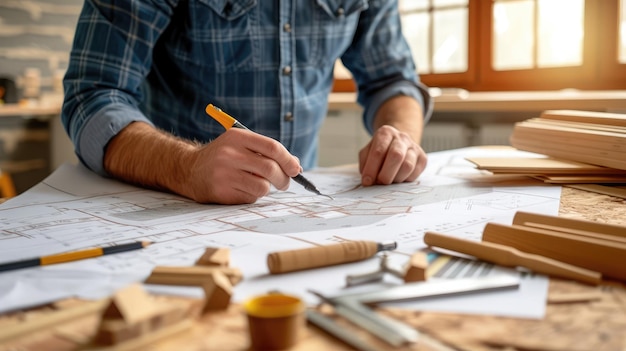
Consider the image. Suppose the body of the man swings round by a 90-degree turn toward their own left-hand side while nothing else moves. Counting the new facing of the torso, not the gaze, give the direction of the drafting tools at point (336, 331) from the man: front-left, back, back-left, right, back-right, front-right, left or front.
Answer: back-right

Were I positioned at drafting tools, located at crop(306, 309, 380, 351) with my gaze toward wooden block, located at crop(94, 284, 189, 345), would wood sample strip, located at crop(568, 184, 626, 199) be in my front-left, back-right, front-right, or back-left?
back-right

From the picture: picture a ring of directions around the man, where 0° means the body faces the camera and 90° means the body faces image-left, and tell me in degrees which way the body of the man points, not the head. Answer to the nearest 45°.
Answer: approximately 315°

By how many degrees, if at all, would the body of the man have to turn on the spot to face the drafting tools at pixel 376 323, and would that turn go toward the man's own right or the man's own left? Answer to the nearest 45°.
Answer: approximately 45° to the man's own right

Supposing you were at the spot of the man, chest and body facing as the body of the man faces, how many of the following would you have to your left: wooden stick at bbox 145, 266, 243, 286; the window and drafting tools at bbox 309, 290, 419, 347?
1

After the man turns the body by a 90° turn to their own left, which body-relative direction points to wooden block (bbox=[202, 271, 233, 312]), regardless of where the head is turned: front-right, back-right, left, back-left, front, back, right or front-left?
back-right

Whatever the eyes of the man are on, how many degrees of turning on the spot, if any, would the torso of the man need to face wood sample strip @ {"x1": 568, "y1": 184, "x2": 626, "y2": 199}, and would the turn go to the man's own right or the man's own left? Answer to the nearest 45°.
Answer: approximately 90° to the man's own left

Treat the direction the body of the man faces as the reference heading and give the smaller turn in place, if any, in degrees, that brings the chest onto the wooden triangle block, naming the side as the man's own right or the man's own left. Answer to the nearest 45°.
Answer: approximately 45° to the man's own right
